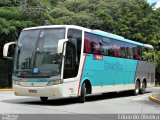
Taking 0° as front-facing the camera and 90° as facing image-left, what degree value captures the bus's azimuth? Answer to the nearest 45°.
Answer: approximately 45°
